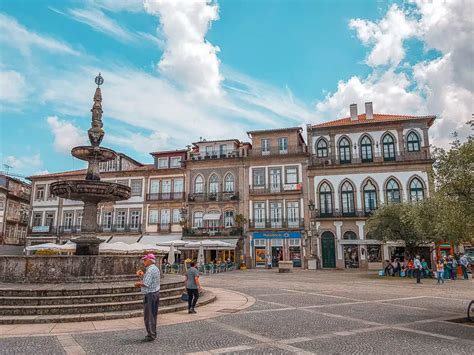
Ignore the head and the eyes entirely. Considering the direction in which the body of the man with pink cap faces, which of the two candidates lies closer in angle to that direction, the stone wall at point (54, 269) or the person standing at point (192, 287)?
the stone wall

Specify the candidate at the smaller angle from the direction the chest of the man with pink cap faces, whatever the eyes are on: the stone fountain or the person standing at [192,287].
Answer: the stone fountain

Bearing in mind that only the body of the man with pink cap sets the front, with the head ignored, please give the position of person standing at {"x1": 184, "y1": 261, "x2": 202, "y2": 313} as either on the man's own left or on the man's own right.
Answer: on the man's own right

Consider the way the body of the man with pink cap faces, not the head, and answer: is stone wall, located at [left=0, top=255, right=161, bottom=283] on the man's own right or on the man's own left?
on the man's own right

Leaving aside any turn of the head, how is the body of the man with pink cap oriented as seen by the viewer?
to the viewer's left

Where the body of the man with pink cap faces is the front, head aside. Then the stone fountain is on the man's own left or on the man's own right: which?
on the man's own right
